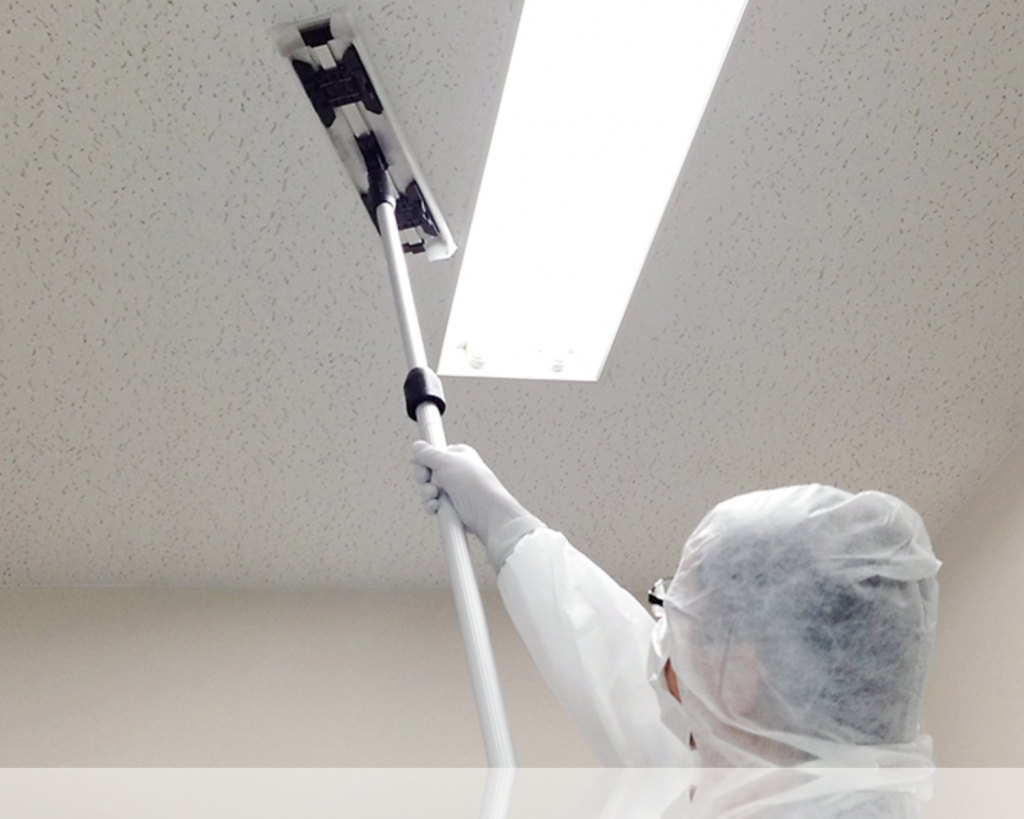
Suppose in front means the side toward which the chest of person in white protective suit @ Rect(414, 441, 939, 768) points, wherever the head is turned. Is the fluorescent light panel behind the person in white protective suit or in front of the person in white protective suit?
in front

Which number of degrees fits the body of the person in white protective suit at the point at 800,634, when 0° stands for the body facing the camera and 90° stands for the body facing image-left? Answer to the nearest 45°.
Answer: approximately 135°

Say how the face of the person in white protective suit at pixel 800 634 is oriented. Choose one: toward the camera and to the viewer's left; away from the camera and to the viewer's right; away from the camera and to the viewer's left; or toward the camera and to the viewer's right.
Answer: away from the camera and to the viewer's left
